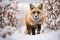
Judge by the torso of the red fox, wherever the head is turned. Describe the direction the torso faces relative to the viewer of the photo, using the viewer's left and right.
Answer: facing the viewer
